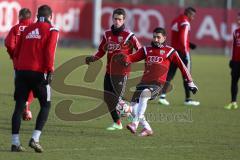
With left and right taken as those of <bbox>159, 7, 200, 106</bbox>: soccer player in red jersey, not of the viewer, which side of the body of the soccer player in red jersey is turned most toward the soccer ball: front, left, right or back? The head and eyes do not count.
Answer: right

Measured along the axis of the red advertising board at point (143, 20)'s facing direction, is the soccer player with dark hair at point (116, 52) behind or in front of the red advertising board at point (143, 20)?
in front

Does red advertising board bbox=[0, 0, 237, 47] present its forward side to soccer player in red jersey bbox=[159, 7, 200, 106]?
yes

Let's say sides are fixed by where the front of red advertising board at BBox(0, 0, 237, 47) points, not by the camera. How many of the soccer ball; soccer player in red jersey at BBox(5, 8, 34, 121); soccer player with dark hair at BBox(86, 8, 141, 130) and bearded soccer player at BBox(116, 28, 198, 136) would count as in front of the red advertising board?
4

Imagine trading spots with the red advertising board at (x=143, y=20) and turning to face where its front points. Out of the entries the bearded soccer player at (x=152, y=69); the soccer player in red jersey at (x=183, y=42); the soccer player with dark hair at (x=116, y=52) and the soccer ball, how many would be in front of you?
4

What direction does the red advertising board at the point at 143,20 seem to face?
toward the camera

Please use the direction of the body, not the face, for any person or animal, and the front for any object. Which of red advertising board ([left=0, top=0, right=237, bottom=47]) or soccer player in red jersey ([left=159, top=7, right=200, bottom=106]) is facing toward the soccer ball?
the red advertising board

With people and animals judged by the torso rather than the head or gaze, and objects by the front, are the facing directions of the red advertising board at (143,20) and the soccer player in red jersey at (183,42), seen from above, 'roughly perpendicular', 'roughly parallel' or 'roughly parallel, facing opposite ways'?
roughly perpendicular

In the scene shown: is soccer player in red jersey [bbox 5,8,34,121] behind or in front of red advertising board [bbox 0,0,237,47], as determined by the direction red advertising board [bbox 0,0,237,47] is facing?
in front

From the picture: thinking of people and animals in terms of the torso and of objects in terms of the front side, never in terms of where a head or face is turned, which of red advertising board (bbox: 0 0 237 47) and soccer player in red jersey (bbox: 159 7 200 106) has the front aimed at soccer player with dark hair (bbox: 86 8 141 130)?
the red advertising board

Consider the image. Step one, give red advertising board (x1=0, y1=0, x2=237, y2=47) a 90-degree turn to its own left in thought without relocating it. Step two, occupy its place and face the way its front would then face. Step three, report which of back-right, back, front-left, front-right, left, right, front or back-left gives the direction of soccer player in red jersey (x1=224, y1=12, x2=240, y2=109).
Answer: right

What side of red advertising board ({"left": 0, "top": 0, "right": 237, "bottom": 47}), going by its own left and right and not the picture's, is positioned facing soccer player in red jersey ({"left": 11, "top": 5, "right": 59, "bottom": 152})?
front

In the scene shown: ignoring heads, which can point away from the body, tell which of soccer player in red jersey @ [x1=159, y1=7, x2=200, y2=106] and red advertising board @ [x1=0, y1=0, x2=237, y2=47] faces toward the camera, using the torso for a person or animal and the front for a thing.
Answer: the red advertising board
